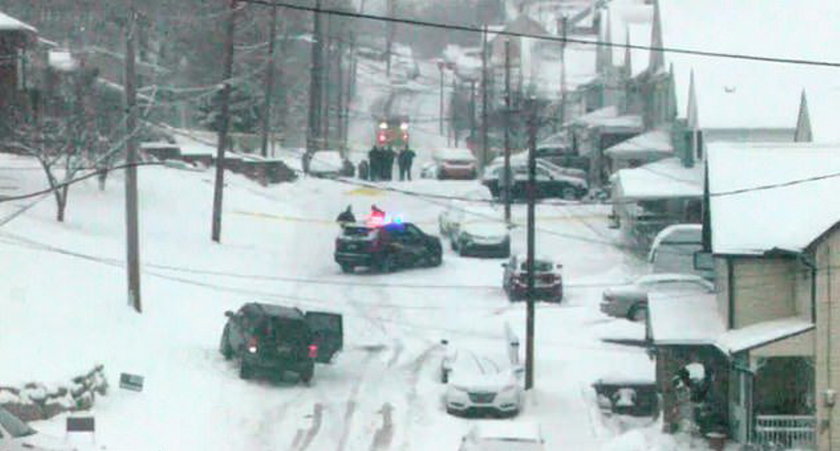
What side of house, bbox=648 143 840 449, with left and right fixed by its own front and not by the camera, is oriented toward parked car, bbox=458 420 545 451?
front

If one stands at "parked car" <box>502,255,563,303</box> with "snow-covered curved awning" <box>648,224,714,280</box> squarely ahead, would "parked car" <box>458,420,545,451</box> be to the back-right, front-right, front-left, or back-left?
back-right
